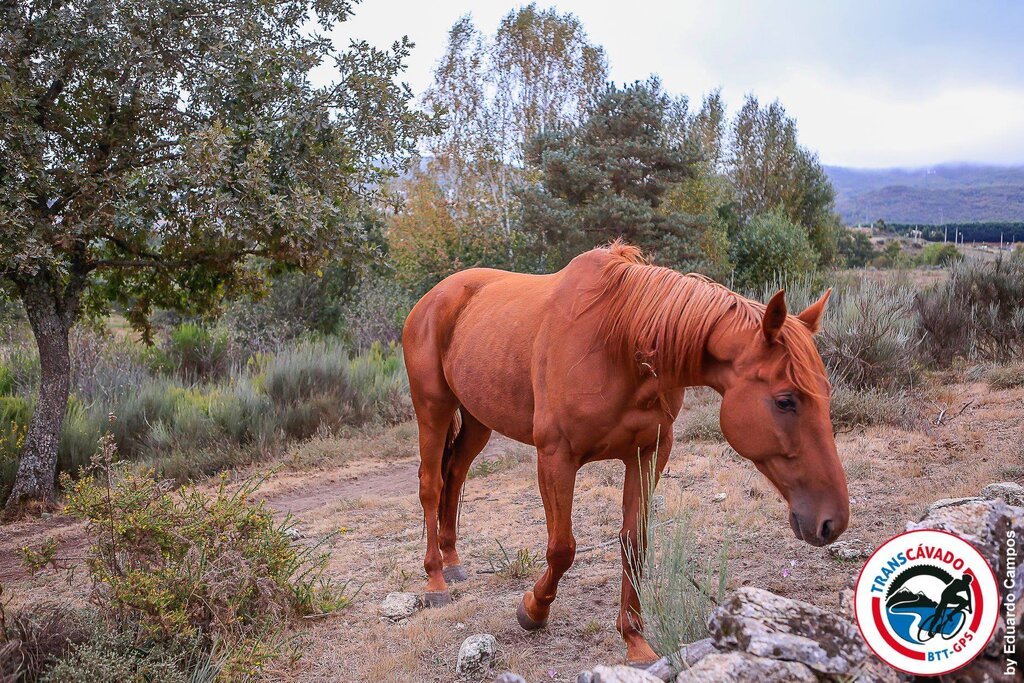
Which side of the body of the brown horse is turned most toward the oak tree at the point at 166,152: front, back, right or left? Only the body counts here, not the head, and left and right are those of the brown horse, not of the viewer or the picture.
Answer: back

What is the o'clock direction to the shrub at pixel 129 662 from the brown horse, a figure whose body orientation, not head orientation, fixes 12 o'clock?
The shrub is roughly at 4 o'clock from the brown horse.

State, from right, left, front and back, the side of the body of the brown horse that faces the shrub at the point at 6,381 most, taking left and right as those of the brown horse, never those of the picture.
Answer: back

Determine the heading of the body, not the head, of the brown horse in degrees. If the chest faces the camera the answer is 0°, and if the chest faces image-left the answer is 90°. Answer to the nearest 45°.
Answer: approximately 315°

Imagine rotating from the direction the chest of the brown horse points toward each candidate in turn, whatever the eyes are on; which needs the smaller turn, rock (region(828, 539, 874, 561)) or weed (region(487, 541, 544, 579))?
the rock

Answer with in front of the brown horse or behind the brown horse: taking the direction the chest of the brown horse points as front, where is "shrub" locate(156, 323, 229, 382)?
behind

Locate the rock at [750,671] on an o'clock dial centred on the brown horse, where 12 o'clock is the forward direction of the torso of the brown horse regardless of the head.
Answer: The rock is roughly at 1 o'clock from the brown horse.

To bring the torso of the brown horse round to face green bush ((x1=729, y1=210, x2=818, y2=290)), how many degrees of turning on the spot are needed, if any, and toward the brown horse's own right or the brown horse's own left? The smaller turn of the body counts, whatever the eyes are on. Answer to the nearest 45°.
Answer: approximately 135° to the brown horse's own left

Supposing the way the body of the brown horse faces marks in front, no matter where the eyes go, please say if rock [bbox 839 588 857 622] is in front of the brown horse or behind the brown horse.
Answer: in front

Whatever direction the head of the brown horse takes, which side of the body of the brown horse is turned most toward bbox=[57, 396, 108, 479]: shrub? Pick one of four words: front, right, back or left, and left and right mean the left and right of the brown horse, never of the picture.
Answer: back

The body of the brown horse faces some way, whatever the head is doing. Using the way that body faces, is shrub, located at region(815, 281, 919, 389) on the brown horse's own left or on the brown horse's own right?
on the brown horse's own left

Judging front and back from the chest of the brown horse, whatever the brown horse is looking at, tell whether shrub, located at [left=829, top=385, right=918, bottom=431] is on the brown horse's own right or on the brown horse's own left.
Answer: on the brown horse's own left
